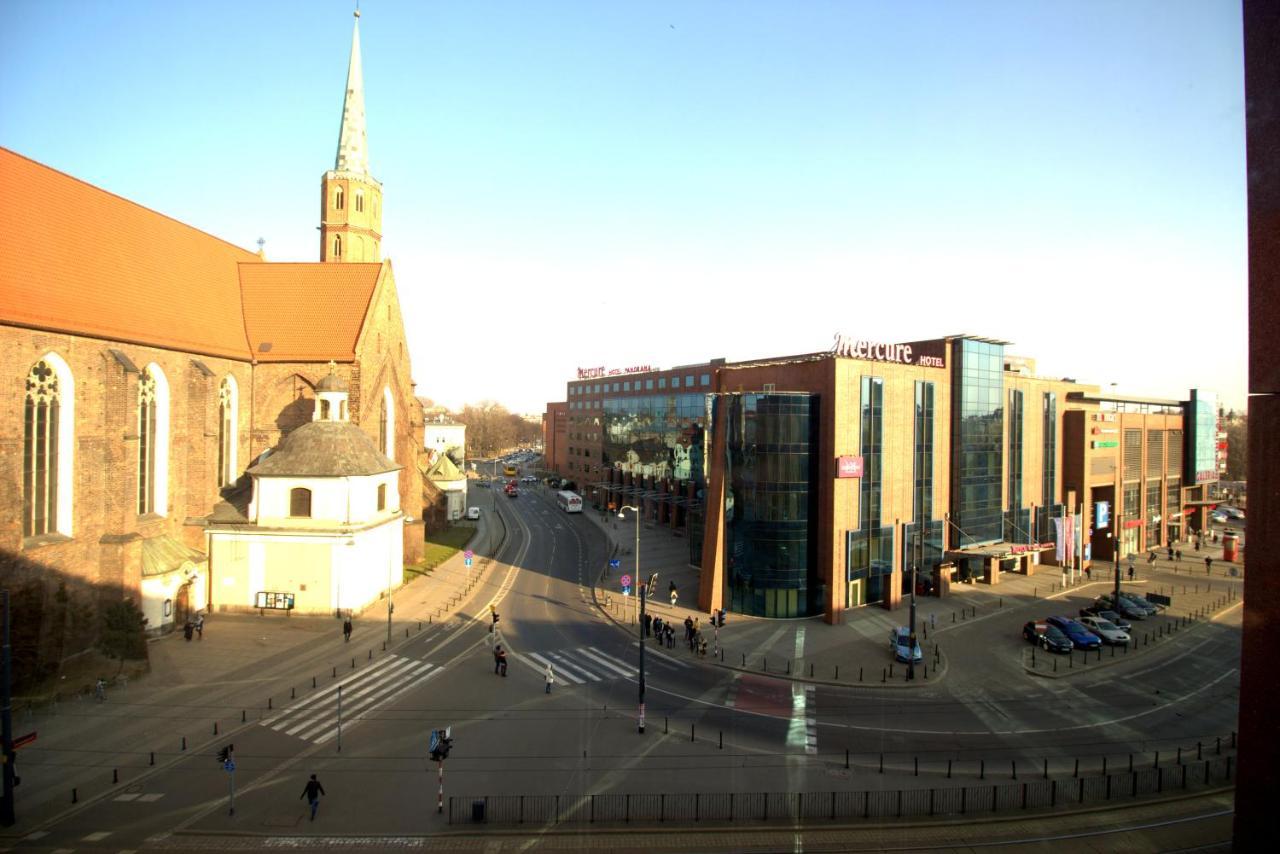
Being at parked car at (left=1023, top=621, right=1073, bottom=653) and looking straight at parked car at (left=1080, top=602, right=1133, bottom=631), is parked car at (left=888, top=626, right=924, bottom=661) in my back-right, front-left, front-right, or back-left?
back-left

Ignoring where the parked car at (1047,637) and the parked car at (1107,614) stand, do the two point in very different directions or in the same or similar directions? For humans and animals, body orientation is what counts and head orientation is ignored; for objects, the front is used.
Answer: same or similar directions

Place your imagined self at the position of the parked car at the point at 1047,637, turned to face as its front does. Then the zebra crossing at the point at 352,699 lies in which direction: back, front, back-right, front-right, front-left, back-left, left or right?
right

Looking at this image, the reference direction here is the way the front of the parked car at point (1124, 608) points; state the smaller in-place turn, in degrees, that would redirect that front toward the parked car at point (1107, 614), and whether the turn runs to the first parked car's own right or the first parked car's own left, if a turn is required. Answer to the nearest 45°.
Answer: approximately 45° to the first parked car's own right
